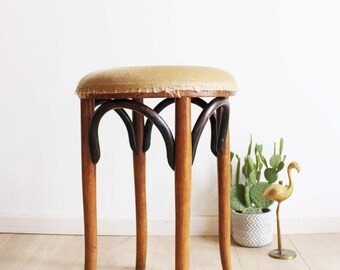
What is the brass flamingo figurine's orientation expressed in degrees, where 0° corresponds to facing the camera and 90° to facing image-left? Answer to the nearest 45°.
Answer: approximately 270°
